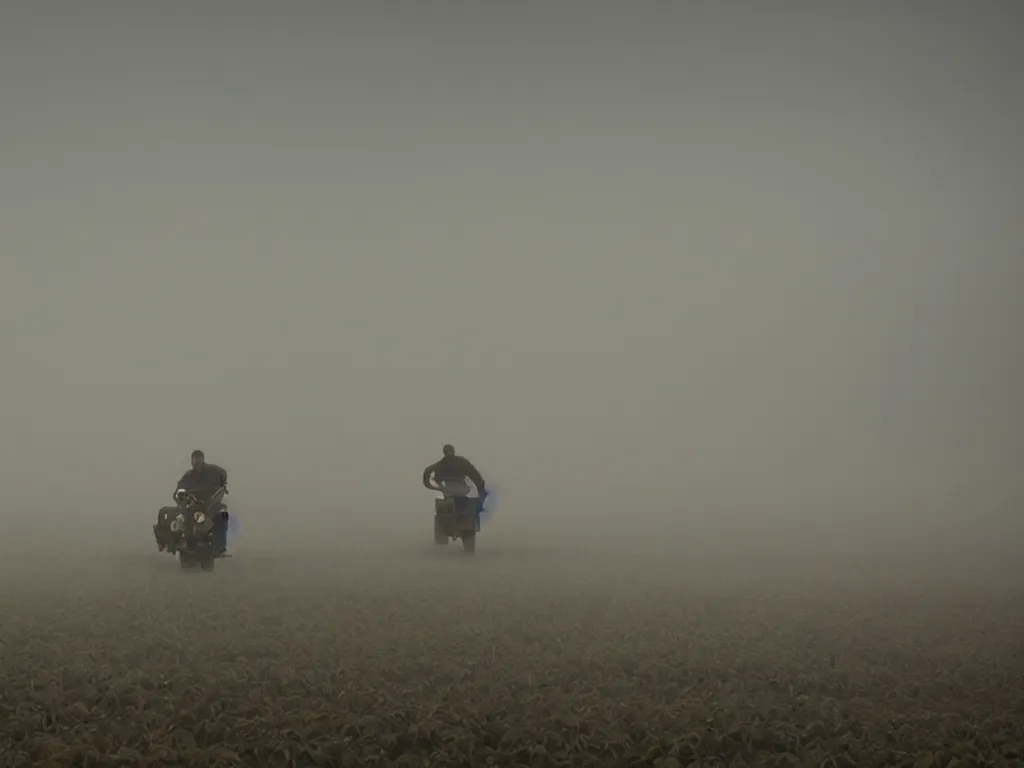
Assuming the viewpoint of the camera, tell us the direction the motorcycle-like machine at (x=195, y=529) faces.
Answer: facing the viewer

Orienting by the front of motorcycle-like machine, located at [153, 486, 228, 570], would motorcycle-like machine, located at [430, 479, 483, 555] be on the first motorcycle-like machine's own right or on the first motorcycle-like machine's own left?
on the first motorcycle-like machine's own left
